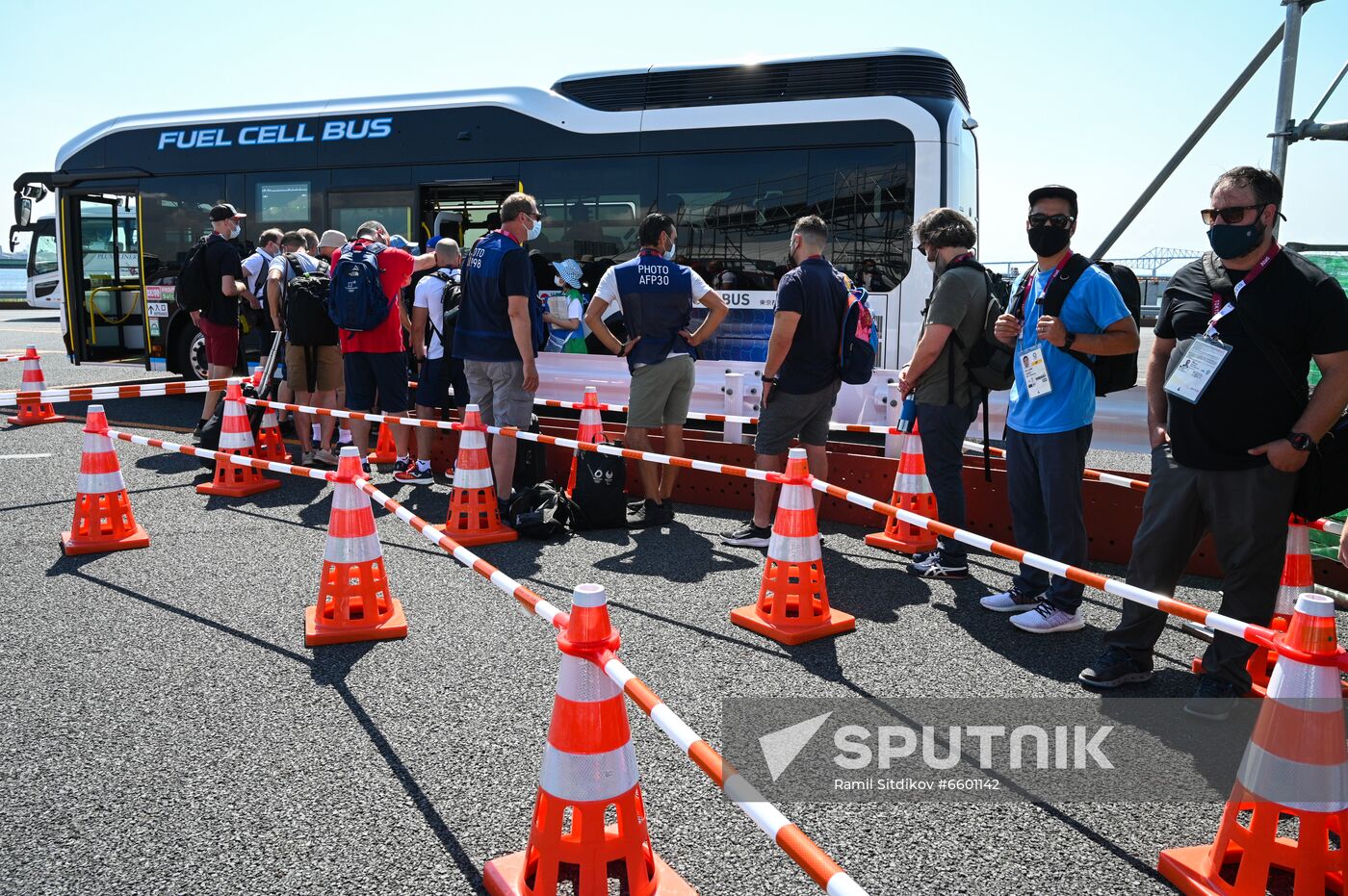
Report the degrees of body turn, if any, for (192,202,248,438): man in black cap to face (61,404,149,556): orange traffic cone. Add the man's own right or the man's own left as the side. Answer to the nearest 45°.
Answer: approximately 90° to the man's own right

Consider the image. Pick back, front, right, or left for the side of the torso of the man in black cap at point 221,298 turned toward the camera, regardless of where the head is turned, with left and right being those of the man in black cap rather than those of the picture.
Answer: right

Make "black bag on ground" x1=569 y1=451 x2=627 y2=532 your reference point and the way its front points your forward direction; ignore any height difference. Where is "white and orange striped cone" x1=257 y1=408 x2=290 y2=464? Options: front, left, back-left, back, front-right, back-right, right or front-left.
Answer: back-right

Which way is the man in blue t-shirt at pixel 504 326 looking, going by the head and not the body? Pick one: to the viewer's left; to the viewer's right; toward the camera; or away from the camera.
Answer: to the viewer's right

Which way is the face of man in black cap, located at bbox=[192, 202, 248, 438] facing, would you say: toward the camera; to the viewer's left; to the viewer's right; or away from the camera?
to the viewer's right

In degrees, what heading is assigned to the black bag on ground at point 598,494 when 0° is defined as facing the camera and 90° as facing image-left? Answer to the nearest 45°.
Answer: approximately 0°

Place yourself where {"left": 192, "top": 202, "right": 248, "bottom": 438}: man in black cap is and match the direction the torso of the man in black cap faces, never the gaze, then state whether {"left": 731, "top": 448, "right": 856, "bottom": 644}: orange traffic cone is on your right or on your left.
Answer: on your right

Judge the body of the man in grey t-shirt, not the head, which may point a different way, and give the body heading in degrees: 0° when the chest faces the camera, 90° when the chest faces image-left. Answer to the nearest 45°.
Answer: approximately 90°
